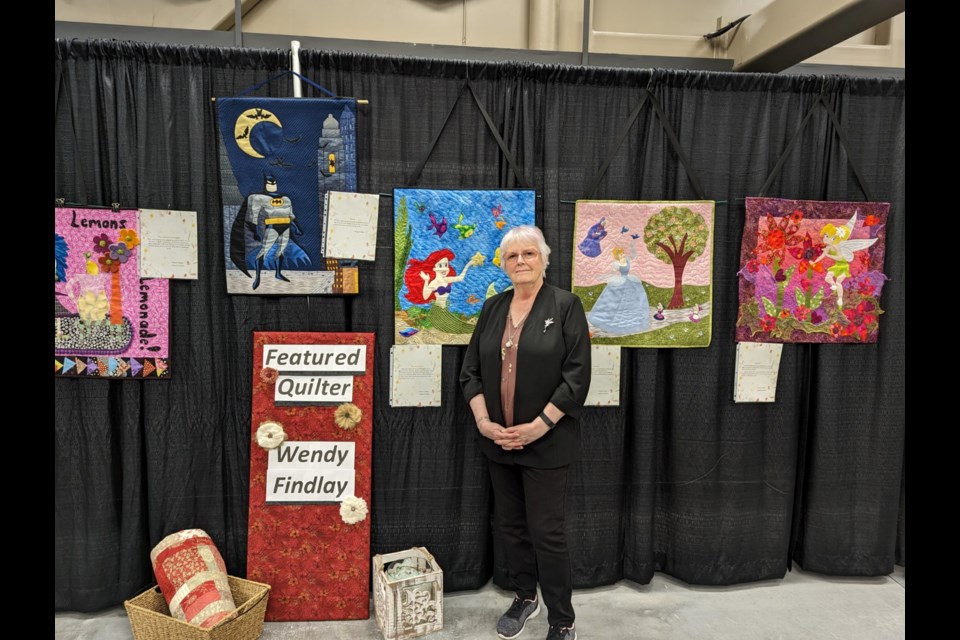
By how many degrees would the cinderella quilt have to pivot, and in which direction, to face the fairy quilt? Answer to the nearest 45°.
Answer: approximately 90° to its left

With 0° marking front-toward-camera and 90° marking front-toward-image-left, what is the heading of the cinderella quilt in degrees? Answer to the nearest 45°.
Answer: approximately 0°

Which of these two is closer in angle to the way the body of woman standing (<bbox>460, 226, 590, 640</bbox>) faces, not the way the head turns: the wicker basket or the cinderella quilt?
the wicker basket

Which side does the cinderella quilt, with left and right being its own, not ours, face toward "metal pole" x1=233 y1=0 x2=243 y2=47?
right

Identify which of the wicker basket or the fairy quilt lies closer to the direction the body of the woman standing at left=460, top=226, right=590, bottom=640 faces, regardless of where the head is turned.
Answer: the wicker basket

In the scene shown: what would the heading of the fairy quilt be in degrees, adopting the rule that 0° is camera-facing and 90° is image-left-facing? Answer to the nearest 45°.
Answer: approximately 0°

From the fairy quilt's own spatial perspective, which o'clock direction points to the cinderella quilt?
The cinderella quilt is roughly at 2 o'clock from the fairy quilt.

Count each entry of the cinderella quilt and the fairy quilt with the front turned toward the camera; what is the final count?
2

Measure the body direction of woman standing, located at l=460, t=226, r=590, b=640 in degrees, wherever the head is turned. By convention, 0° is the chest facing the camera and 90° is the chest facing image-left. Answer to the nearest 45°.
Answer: approximately 45°

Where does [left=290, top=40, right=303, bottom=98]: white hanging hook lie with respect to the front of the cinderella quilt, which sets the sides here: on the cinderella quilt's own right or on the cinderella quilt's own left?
on the cinderella quilt's own right
